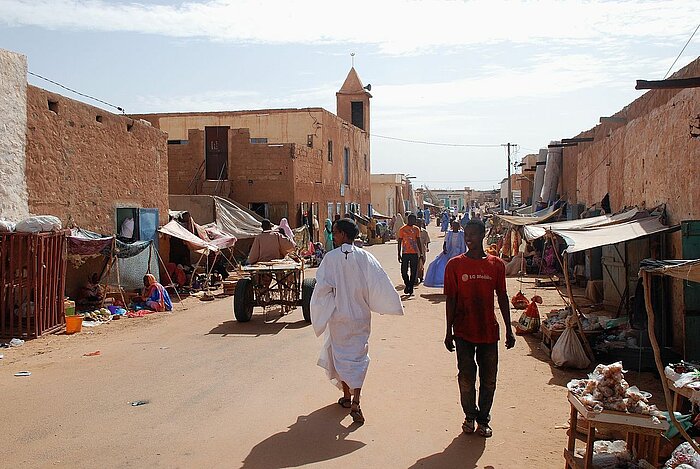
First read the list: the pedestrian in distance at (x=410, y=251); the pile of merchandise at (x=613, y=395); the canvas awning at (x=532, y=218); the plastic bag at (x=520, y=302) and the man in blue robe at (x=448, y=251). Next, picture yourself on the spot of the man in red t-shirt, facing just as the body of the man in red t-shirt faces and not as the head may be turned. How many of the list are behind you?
4

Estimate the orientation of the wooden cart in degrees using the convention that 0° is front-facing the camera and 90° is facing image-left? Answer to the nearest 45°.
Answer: approximately 180°

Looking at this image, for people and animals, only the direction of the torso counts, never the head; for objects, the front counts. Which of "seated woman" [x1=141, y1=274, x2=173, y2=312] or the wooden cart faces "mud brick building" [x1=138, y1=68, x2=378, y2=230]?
the wooden cart

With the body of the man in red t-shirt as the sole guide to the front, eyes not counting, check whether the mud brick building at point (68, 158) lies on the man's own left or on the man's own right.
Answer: on the man's own right

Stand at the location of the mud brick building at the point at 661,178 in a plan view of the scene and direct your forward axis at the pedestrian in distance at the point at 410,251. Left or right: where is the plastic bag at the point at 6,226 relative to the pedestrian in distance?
left

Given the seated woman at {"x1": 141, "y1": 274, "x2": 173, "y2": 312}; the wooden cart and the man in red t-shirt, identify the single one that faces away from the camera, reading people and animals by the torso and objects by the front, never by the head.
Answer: the wooden cart

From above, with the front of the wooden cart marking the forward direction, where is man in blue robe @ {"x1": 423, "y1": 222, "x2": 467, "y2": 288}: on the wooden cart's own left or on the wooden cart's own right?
on the wooden cart's own right
